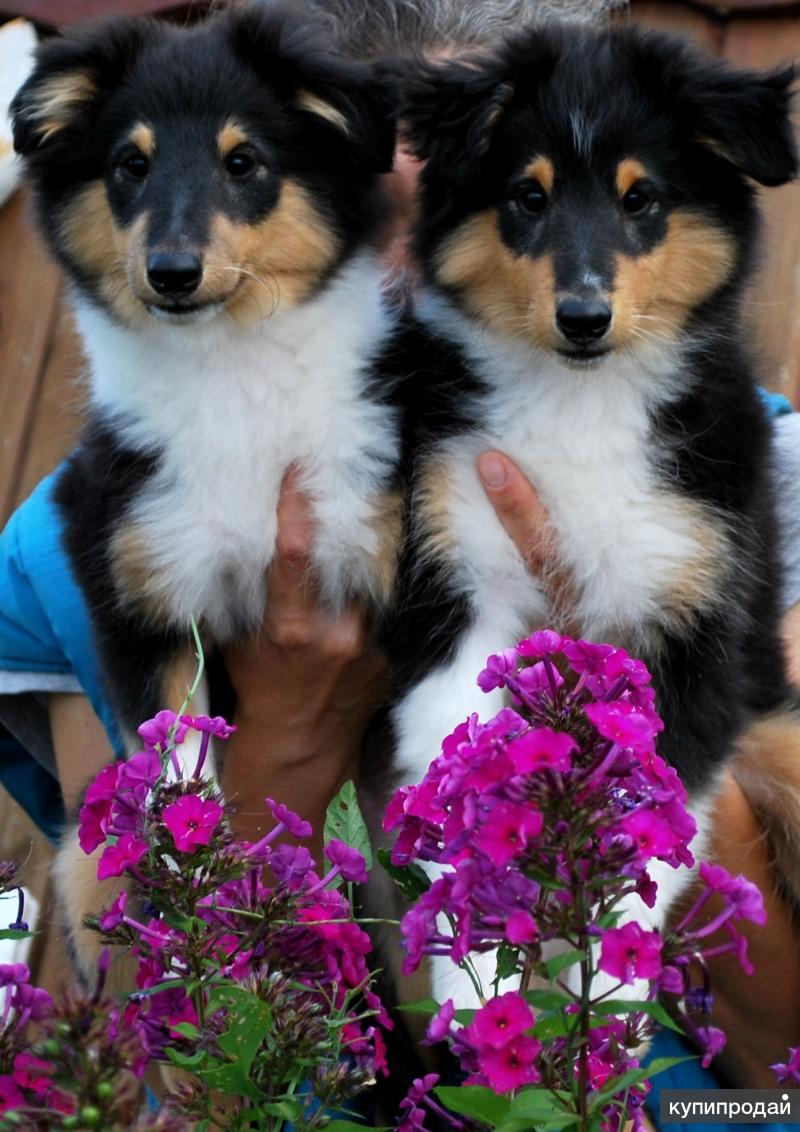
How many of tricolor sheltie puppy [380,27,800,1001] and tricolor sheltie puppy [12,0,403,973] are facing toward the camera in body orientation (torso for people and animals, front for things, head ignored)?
2

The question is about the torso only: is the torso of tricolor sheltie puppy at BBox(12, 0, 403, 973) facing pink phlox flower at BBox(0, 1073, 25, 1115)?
yes

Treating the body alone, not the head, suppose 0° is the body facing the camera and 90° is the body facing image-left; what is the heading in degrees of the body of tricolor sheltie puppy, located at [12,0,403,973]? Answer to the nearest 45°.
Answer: approximately 0°

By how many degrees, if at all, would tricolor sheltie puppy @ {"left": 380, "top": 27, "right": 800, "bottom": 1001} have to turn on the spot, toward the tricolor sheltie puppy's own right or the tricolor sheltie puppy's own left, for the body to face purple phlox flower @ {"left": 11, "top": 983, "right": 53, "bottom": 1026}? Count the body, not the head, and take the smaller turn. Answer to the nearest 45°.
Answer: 0° — it already faces it

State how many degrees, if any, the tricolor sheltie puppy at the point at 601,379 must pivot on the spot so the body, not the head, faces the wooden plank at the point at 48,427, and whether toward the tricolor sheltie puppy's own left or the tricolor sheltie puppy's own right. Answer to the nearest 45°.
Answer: approximately 135° to the tricolor sheltie puppy's own right

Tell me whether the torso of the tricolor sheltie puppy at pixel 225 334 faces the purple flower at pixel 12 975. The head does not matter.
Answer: yes

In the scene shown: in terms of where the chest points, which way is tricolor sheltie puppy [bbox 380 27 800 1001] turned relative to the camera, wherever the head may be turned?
toward the camera
